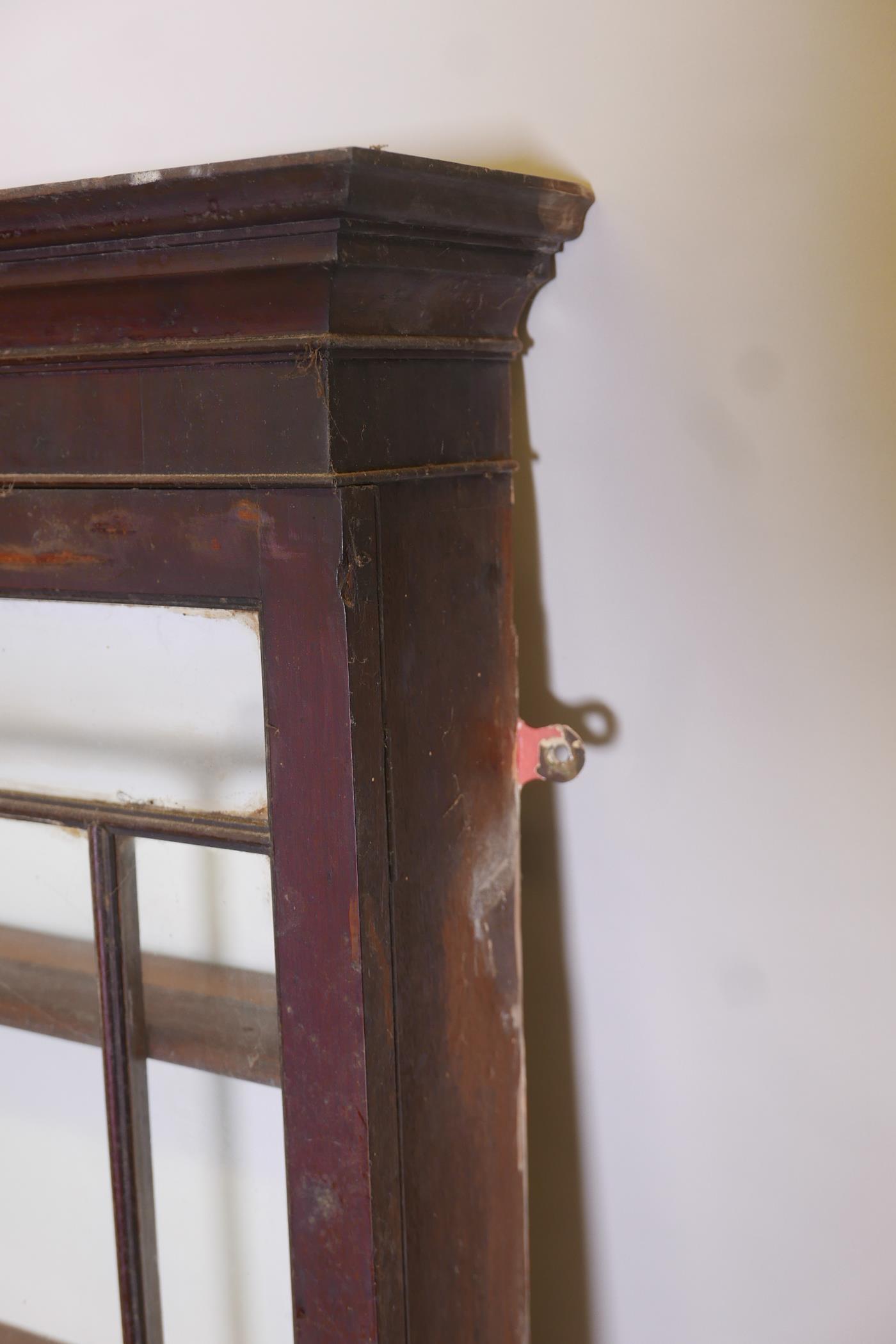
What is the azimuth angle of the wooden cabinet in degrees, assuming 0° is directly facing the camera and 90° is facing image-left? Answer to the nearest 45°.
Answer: approximately 45°
